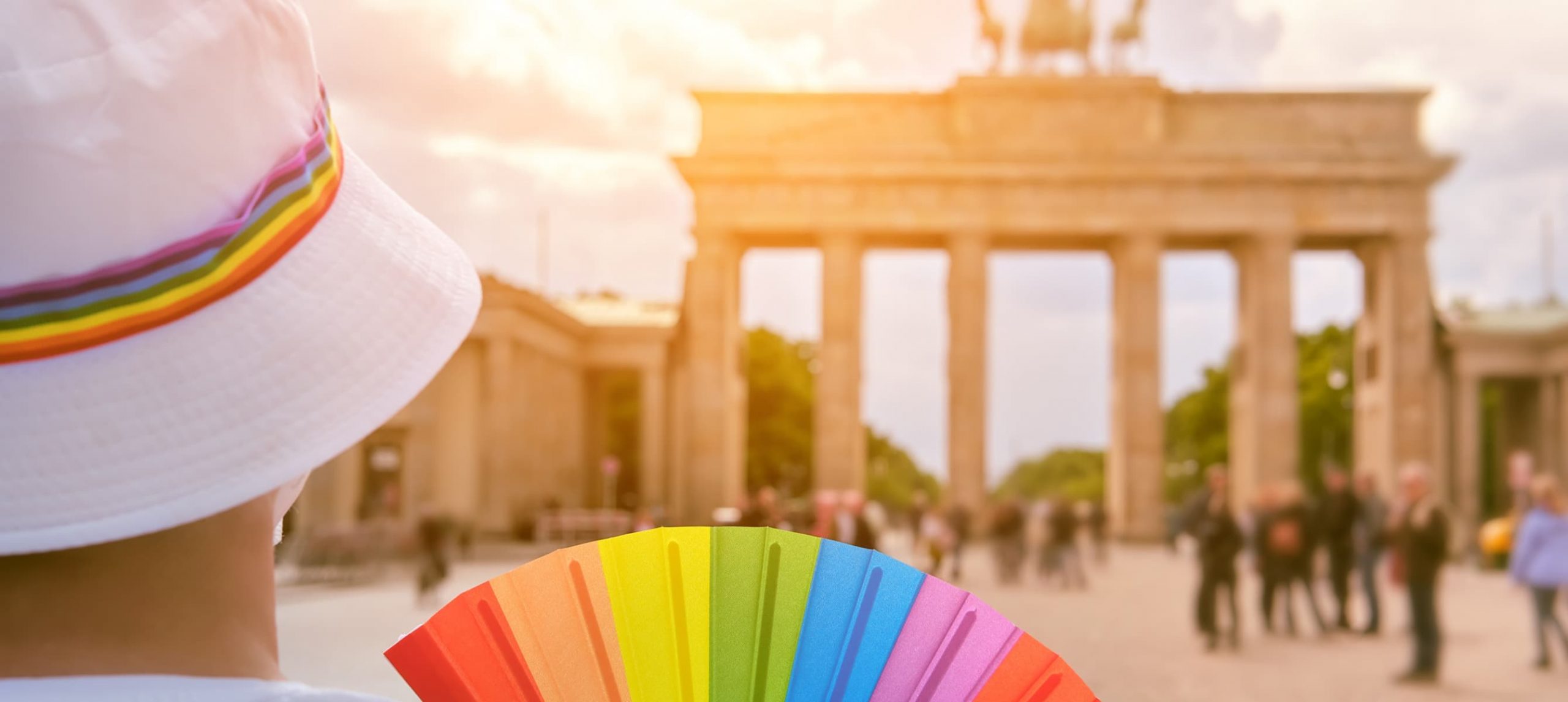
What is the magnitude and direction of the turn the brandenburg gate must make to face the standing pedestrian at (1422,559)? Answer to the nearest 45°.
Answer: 0° — it already faces them

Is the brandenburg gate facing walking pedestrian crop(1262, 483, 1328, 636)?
yes

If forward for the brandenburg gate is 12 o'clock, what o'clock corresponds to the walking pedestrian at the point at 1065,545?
The walking pedestrian is roughly at 12 o'clock from the brandenburg gate.

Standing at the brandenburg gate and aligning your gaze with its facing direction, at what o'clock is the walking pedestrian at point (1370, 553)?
The walking pedestrian is roughly at 12 o'clock from the brandenburg gate.

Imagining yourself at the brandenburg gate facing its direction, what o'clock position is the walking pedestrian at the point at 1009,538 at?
The walking pedestrian is roughly at 12 o'clock from the brandenburg gate.

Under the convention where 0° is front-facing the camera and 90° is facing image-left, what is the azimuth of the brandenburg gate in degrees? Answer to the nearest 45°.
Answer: approximately 0°

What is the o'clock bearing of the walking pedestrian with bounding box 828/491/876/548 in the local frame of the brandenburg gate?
The walking pedestrian is roughly at 12 o'clock from the brandenburg gate.

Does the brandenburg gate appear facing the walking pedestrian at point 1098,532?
yes

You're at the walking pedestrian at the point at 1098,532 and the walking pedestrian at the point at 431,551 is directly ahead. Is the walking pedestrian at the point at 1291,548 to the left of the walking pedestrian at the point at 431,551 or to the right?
left

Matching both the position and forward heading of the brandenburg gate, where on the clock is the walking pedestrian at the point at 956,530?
The walking pedestrian is roughly at 12 o'clock from the brandenburg gate.

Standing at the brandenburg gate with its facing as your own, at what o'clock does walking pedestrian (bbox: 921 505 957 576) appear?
The walking pedestrian is roughly at 12 o'clock from the brandenburg gate.
